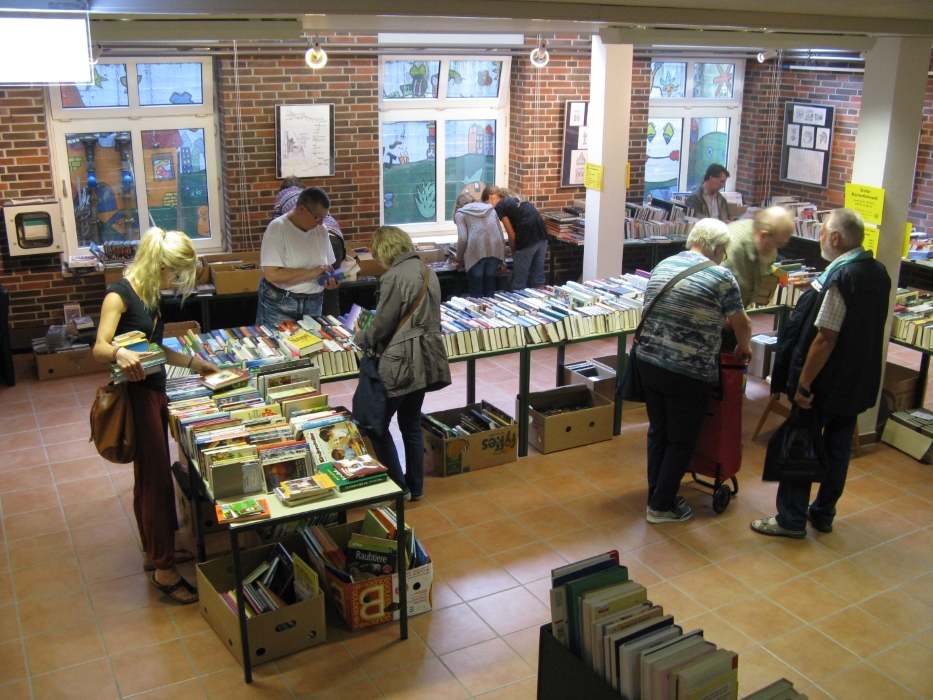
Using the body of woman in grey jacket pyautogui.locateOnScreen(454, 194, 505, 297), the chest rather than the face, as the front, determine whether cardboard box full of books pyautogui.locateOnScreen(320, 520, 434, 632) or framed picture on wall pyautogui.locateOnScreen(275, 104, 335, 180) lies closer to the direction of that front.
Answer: the framed picture on wall

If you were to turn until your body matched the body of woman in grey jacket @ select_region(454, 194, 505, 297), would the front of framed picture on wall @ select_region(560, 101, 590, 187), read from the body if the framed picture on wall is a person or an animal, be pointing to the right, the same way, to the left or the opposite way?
the opposite way

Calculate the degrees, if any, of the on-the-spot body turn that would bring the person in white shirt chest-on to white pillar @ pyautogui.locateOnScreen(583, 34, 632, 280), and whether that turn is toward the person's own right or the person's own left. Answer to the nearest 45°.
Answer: approximately 90° to the person's own left

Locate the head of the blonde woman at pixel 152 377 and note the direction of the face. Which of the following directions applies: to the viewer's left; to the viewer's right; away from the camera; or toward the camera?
to the viewer's right

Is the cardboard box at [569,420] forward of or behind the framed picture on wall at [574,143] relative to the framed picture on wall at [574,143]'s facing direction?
forward

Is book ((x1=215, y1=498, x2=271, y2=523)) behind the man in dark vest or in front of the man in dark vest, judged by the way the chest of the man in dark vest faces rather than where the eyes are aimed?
in front

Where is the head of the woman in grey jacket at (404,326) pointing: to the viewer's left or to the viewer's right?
to the viewer's left

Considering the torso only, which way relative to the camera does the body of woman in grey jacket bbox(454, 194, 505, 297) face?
away from the camera

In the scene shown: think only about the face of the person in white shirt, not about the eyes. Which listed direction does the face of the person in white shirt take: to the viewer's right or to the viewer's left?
to the viewer's right

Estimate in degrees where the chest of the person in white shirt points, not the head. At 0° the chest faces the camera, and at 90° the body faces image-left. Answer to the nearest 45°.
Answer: approximately 315°

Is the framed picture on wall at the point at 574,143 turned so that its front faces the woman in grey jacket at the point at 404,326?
yes
